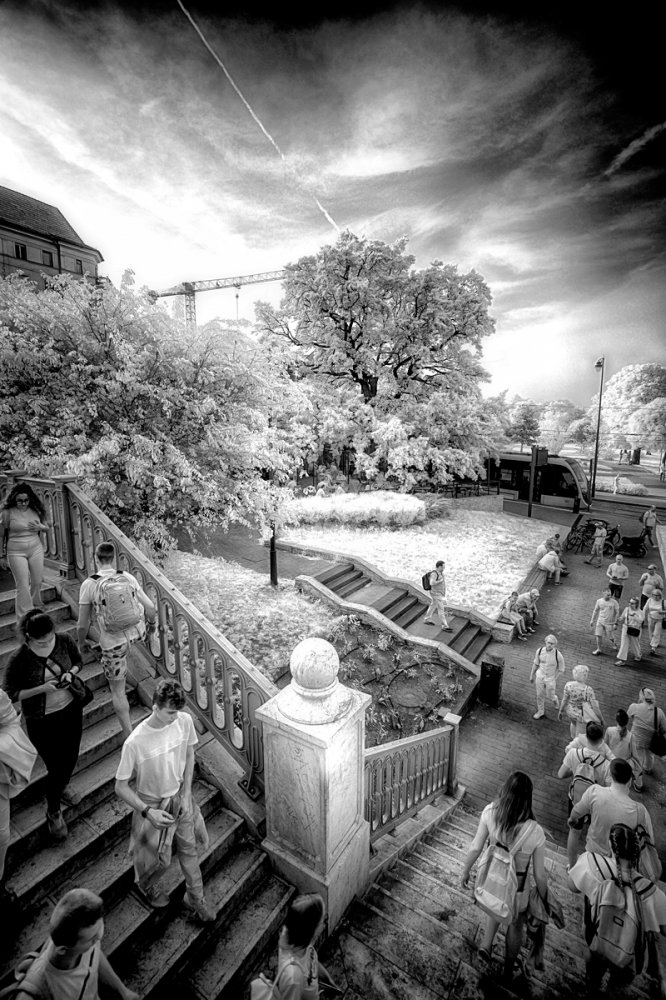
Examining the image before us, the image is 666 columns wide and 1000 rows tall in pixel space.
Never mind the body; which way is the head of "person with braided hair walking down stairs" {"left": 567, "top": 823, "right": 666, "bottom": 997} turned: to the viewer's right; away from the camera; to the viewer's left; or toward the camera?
away from the camera

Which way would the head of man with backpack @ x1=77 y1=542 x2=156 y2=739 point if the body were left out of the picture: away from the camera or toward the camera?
away from the camera

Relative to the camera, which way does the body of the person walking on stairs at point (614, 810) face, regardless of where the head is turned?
away from the camera

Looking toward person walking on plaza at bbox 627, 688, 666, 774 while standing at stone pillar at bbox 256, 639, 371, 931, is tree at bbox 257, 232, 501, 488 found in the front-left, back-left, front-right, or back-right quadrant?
front-left

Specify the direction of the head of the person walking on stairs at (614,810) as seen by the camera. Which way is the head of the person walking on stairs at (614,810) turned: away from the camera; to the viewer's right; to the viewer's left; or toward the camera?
away from the camera

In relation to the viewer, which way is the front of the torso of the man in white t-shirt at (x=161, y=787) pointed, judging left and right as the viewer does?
facing the viewer and to the right of the viewer

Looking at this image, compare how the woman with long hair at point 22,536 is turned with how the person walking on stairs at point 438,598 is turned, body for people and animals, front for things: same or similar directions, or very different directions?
same or similar directions

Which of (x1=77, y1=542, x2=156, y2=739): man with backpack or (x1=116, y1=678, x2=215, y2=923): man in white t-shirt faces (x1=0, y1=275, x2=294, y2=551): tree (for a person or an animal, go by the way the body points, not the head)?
the man with backpack

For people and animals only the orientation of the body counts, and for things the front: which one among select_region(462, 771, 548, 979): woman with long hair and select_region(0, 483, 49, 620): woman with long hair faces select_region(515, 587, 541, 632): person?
select_region(462, 771, 548, 979): woman with long hair

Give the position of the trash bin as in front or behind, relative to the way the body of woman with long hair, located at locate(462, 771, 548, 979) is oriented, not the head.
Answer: in front

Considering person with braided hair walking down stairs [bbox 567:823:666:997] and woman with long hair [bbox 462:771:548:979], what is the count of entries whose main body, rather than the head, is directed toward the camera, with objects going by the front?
0

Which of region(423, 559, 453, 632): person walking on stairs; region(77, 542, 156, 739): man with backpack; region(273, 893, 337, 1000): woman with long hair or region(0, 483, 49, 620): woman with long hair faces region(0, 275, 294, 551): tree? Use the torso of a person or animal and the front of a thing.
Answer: the man with backpack

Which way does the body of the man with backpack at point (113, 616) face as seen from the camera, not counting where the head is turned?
away from the camera

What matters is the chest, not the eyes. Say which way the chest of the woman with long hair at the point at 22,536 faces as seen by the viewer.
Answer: toward the camera

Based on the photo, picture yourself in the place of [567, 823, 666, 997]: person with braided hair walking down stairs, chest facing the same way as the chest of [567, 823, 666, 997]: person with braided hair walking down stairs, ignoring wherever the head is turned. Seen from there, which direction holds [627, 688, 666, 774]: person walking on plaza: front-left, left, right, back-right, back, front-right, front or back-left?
front

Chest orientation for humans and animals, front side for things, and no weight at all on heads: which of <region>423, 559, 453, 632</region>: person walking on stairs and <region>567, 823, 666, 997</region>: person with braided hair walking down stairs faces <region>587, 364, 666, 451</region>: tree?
<region>567, 823, 666, 997</region>: person with braided hair walking down stairs
